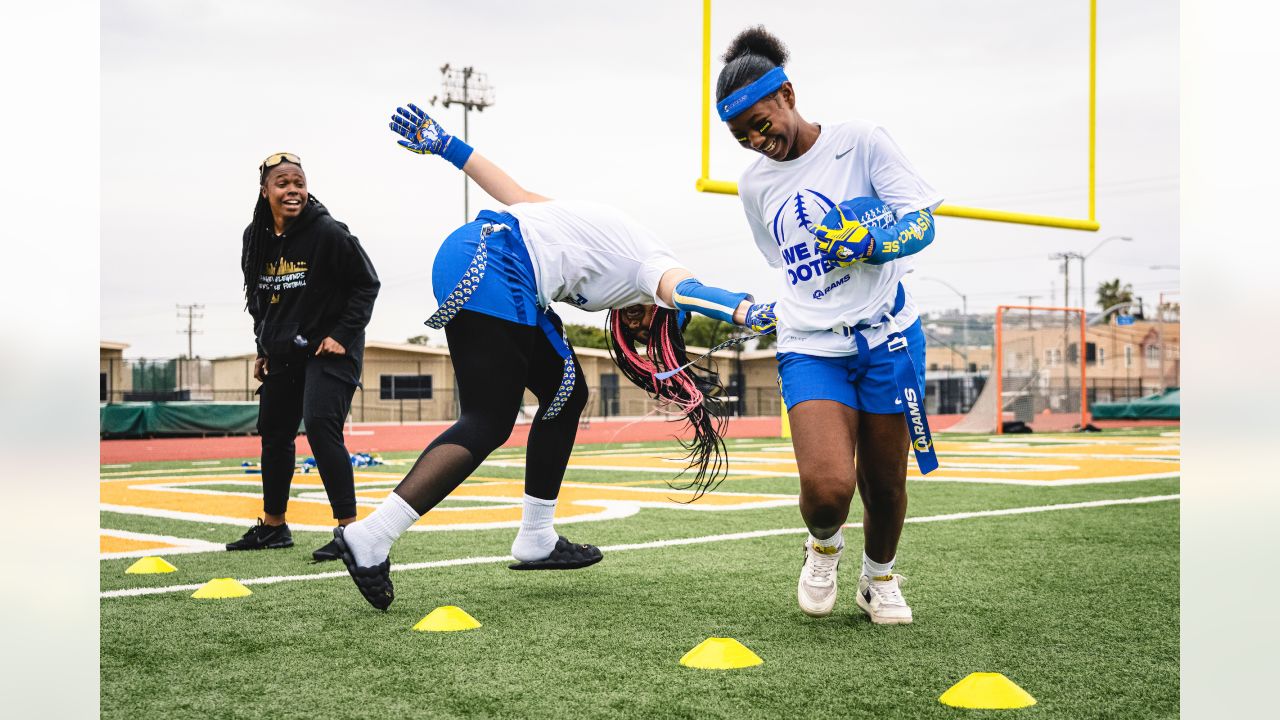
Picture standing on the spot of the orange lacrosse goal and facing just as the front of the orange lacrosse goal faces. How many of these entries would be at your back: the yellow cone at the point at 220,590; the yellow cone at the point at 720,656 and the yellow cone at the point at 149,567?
0

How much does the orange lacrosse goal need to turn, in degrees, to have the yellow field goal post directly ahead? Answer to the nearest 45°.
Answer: approximately 45° to its right

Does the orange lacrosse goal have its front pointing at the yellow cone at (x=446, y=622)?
no

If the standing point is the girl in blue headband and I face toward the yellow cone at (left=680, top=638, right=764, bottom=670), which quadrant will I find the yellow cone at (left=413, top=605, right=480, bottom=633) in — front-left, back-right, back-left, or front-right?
front-right

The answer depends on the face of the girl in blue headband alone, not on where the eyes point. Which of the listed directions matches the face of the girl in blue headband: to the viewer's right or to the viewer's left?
to the viewer's left

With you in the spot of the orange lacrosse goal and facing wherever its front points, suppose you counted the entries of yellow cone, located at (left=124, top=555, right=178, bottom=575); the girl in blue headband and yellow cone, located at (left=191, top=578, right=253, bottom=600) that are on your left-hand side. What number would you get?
0

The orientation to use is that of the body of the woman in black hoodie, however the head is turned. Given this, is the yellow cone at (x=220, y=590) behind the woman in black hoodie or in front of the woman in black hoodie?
in front

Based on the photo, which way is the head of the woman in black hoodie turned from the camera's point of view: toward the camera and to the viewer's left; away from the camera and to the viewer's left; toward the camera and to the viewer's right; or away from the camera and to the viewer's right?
toward the camera and to the viewer's right

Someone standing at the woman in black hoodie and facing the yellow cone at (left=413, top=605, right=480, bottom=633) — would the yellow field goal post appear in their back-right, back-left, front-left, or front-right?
back-left

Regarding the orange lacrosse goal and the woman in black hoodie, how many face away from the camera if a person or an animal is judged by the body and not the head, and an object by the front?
0

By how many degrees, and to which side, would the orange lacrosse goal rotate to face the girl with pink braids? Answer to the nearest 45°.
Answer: approximately 45° to its right

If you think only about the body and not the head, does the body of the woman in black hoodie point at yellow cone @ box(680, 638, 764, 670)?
no

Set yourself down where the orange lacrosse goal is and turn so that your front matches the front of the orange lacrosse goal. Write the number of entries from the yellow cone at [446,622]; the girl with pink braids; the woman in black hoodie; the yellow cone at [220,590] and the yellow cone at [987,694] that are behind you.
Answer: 0

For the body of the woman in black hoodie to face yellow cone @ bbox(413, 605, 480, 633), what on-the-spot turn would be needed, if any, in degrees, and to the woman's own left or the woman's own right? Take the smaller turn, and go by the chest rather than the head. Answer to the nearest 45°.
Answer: approximately 45° to the woman's own left
